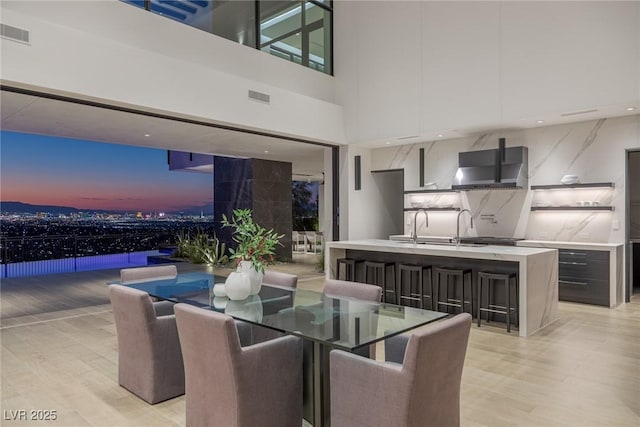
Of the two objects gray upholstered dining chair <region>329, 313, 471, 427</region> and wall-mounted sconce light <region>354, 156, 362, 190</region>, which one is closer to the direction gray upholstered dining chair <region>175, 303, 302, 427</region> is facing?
the wall-mounted sconce light

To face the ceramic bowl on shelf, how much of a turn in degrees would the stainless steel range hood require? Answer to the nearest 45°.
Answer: approximately 135° to its left

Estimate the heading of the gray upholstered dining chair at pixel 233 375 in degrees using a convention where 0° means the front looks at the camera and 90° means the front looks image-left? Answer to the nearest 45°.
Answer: approximately 225°

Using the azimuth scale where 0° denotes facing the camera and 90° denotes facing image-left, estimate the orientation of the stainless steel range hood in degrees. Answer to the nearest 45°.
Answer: approximately 45°

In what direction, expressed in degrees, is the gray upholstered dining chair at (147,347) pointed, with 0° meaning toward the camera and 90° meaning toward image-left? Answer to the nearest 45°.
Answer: approximately 225°

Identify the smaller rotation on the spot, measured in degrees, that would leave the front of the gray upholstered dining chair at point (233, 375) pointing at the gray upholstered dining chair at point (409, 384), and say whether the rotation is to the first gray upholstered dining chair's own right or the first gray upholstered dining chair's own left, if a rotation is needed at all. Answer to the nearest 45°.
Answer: approximately 90° to the first gray upholstered dining chair's own right

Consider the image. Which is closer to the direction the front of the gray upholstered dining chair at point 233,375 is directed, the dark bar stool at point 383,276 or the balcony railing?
the dark bar stool
